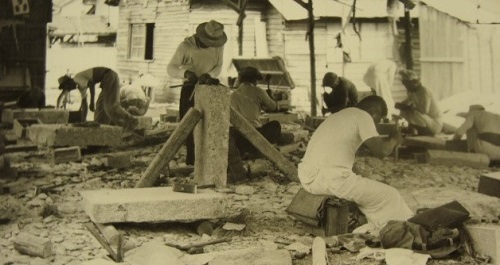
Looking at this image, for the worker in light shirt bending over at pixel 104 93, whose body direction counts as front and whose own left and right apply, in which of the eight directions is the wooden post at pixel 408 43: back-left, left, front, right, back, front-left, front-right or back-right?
back

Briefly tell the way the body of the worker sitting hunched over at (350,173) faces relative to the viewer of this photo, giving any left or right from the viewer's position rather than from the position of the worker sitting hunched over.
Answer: facing to the right of the viewer

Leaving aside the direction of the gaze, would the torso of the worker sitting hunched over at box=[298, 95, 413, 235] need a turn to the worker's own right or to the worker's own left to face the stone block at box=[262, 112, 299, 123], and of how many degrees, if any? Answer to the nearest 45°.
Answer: approximately 90° to the worker's own left

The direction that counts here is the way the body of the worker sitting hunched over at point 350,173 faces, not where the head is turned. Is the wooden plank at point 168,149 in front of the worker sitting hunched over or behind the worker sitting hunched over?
behind

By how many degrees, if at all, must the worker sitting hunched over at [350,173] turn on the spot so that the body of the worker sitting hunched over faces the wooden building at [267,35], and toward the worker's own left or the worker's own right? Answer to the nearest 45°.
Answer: approximately 90° to the worker's own left

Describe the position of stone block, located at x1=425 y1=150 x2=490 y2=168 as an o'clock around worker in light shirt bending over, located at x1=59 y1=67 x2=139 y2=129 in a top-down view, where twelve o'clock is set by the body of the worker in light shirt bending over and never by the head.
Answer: The stone block is roughly at 7 o'clock from the worker in light shirt bending over.

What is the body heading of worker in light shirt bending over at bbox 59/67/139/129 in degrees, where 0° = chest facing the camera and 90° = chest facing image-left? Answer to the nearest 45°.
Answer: approximately 90°

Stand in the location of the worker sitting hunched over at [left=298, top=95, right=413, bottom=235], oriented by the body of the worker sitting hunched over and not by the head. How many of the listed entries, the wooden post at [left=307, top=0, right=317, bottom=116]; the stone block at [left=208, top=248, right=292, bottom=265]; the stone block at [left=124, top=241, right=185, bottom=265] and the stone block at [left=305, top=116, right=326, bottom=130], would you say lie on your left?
2

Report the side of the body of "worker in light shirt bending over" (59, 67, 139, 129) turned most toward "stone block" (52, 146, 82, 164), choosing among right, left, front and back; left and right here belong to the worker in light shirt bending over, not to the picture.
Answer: left

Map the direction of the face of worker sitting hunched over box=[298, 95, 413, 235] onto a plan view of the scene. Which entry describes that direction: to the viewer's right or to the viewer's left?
to the viewer's right

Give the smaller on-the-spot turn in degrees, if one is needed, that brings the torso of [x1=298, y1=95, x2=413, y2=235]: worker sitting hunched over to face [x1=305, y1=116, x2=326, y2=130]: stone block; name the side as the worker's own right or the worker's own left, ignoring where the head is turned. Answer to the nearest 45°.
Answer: approximately 90° to the worker's own left

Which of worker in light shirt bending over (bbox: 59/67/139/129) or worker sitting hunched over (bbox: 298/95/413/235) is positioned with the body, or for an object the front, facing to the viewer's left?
the worker in light shirt bending over

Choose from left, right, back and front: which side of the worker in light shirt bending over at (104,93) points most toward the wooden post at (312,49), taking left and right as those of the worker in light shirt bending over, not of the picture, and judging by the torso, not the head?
back

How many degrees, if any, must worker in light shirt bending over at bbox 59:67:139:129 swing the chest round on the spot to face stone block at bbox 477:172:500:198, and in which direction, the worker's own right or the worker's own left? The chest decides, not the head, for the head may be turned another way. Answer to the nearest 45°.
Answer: approximately 135° to the worker's own left

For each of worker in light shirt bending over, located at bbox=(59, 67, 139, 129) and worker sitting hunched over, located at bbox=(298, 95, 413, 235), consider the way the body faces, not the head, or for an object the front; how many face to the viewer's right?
1
